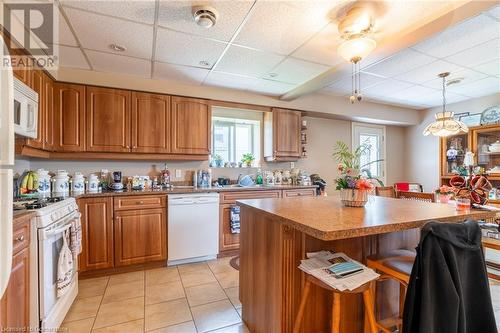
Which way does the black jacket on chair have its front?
away from the camera

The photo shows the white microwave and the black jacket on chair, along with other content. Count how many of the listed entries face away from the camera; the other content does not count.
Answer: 1

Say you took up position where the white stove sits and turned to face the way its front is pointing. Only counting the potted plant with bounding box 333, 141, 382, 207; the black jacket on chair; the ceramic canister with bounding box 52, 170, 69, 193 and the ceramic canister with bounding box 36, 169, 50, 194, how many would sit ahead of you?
2

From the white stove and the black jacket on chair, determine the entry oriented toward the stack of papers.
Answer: the white stove

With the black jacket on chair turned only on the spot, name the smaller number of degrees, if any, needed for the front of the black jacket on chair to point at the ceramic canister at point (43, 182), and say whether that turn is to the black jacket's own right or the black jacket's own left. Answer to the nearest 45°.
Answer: approximately 90° to the black jacket's own left

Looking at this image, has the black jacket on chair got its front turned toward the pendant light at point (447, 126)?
yes

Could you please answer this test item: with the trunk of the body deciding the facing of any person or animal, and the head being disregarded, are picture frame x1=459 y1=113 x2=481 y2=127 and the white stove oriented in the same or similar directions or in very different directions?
very different directions
